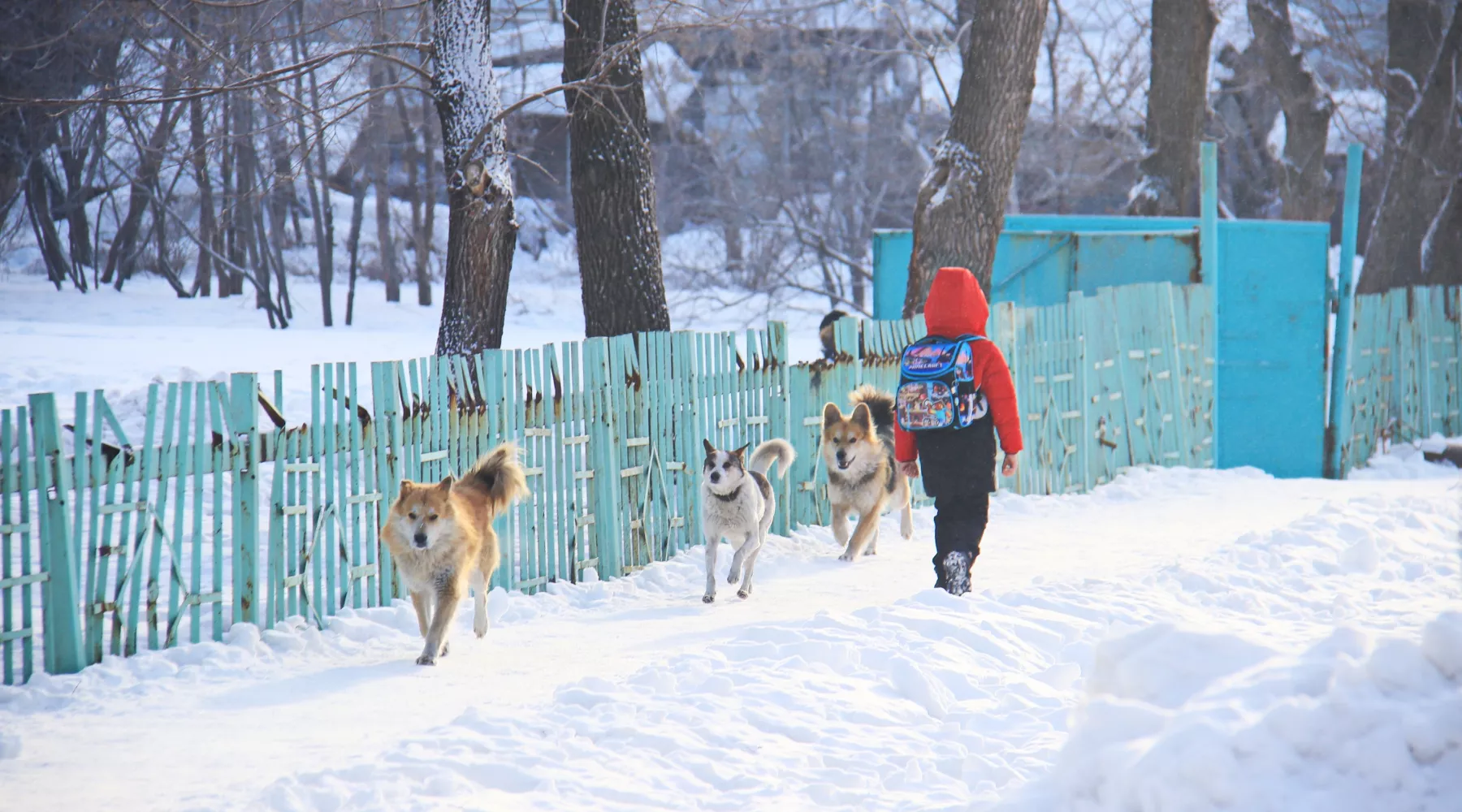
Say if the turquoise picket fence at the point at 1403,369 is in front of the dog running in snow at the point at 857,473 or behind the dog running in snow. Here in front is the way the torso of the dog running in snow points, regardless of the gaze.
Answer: behind

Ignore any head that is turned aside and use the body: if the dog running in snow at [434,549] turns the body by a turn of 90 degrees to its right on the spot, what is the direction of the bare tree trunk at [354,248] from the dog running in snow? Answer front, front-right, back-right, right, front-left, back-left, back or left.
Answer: front-right

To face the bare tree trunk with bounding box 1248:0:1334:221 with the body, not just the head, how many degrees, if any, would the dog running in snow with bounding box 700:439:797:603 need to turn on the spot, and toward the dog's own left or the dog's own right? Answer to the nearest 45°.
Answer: approximately 180°

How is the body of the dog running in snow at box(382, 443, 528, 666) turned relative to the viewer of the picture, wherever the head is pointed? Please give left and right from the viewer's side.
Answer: facing the viewer and to the left of the viewer

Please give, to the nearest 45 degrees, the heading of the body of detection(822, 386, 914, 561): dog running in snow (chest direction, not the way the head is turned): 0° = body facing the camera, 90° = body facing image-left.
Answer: approximately 45°

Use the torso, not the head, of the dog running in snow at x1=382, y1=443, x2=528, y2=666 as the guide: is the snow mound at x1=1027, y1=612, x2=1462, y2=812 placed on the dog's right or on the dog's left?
on the dog's left

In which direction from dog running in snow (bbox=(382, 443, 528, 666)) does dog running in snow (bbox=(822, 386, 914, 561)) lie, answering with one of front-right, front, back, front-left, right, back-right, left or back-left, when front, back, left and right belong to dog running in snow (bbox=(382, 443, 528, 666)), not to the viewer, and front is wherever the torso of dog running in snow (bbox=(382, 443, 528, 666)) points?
back

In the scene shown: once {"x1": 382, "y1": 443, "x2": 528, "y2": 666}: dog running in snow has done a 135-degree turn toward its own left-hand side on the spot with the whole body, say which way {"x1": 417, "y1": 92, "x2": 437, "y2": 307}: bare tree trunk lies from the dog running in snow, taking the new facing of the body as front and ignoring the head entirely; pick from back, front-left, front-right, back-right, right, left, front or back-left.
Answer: left

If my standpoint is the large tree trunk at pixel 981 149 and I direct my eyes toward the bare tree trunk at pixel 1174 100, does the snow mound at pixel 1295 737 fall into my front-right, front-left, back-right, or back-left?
back-right

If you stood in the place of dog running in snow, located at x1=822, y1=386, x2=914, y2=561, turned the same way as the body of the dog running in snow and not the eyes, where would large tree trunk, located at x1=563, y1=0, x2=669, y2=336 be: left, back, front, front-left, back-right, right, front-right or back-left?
right

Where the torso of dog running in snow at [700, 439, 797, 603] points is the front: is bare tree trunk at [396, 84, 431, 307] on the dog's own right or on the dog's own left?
on the dog's own right

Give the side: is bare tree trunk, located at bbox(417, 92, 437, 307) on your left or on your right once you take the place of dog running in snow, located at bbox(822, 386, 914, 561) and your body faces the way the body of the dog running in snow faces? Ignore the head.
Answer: on your right

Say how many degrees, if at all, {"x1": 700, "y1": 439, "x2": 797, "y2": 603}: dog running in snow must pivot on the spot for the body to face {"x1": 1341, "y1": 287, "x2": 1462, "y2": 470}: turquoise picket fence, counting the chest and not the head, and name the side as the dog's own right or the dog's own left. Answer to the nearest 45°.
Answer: approximately 180°

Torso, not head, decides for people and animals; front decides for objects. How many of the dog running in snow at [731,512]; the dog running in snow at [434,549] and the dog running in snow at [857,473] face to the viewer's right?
0
